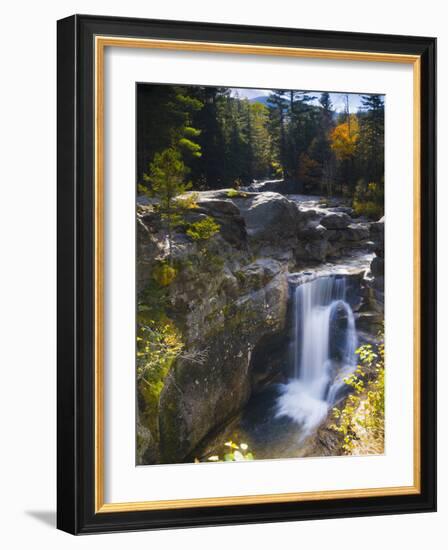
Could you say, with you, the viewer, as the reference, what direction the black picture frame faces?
facing the viewer and to the right of the viewer
